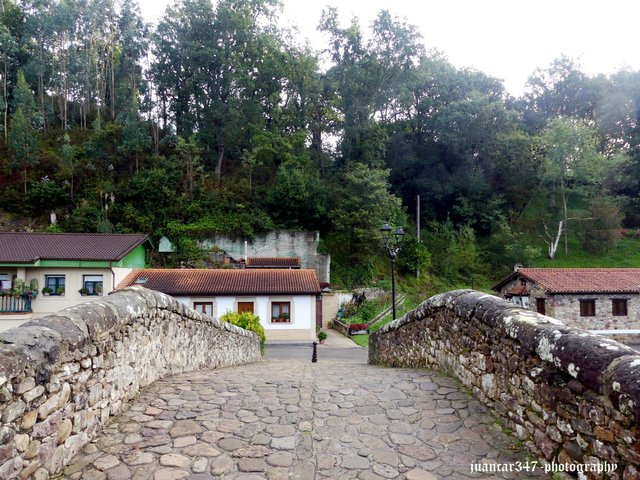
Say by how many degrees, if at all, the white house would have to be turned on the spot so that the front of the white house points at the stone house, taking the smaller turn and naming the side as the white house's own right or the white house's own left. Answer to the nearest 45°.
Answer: approximately 90° to the white house's own left

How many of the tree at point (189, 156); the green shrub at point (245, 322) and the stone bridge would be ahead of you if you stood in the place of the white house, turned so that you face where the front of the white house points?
2

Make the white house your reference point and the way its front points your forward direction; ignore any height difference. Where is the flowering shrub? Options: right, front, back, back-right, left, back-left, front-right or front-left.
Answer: left

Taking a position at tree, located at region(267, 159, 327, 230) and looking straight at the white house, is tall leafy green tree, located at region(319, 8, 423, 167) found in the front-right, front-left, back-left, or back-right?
back-left

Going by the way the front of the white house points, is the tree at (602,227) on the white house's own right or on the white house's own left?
on the white house's own left

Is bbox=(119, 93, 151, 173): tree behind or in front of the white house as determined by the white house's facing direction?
behind

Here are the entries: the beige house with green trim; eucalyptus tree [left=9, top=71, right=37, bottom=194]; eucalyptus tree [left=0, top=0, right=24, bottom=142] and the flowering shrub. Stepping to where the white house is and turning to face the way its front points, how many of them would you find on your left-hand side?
1

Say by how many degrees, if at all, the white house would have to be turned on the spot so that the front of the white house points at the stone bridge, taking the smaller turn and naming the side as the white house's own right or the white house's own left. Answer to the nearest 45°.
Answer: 0° — it already faces it

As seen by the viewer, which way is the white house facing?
toward the camera

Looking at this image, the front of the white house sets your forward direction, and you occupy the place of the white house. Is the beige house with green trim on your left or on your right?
on your right

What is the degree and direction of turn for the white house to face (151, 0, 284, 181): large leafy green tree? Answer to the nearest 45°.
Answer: approximately 180°

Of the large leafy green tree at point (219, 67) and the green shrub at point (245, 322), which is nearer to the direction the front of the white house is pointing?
the green shrub
